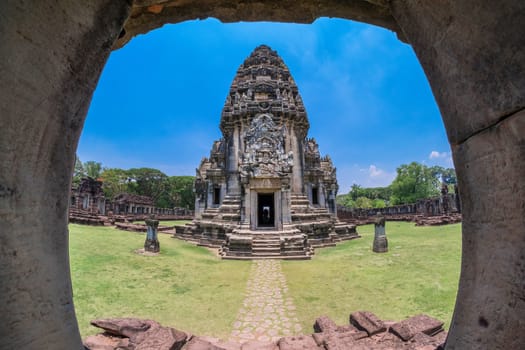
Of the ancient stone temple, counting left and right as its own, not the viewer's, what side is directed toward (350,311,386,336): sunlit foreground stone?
front

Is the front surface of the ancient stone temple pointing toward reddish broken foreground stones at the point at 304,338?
yes

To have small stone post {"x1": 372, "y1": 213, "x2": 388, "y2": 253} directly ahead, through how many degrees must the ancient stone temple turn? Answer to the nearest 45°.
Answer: approximately 45° to its left

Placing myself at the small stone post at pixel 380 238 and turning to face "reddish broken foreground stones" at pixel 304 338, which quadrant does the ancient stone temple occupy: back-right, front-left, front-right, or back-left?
back-right

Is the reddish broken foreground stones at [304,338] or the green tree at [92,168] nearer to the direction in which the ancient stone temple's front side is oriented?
the reddish broken foreground stones

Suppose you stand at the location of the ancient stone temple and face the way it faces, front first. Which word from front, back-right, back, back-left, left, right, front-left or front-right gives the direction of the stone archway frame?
front

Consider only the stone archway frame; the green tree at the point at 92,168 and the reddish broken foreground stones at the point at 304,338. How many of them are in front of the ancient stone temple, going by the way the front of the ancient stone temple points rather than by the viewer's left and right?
2

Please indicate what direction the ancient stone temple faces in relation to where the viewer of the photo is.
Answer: facing the viewer

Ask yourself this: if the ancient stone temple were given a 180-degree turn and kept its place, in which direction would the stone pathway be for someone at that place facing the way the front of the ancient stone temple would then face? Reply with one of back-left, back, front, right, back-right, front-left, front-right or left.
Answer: back
